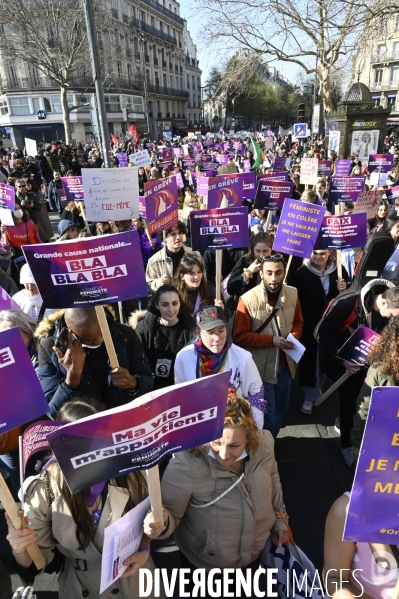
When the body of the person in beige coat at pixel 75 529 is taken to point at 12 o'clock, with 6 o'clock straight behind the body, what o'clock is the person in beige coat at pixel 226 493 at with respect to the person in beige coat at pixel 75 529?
the person in beige coat at pixel 226 493 is roughly at 9 o'clock from the person in beige coat at pixel 75 529.

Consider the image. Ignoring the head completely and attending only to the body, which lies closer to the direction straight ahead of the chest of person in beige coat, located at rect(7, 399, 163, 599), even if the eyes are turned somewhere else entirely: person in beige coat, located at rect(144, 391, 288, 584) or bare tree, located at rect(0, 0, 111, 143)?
the person in beige coat

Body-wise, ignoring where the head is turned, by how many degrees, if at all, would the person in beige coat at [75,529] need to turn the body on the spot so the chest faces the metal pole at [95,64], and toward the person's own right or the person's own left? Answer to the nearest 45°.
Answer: approximately 180°

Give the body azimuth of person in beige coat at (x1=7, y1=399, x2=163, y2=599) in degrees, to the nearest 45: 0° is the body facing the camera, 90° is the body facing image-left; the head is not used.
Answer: approximately 0°

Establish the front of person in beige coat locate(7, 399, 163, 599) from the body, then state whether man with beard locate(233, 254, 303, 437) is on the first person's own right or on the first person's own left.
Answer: on the first person's own left

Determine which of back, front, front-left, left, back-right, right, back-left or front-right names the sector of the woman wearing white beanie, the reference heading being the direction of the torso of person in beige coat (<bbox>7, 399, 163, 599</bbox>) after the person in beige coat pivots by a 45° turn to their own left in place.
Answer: back-left

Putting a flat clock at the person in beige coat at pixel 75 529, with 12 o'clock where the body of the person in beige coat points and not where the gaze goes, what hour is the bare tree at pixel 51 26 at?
The bare tree is roughly at 6 o'clock from the person in beige coat.
